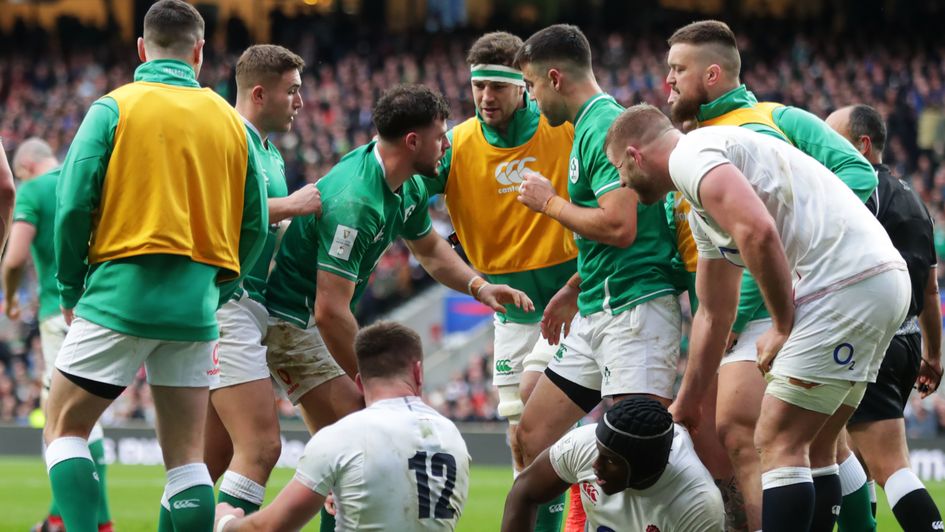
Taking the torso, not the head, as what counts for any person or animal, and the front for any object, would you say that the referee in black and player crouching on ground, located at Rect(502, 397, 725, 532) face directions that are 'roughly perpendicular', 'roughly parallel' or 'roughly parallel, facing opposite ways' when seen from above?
roughly perpendicular

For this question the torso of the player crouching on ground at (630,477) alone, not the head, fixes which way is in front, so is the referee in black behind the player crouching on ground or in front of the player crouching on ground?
behind

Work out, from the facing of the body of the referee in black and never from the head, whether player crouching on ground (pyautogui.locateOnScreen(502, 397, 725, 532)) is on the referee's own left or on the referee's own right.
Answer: on the referee's own left

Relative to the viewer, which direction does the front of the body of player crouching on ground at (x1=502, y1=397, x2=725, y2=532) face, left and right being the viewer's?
facing the viewer and to the left of the viewer

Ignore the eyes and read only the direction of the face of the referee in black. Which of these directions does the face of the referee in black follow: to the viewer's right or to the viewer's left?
to the viewer's left

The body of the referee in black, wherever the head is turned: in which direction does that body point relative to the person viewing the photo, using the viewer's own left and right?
facing away from the viewer and to the left of the viewer

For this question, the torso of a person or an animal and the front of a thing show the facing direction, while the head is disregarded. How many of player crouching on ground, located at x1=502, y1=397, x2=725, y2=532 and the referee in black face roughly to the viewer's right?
0
